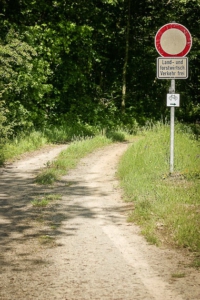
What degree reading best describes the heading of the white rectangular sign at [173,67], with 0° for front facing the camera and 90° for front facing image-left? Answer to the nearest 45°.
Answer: approximately 0°

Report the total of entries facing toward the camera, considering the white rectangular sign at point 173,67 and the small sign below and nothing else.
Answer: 2
